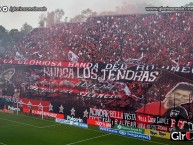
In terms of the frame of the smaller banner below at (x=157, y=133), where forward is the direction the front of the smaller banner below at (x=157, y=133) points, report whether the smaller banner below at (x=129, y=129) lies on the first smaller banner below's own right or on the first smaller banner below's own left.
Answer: on the first smaller banner below's own right

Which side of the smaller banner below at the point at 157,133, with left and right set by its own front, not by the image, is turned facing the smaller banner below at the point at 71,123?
right

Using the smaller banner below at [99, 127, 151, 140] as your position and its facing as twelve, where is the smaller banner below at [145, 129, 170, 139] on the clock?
the smaller banner below at [145, 129, 170, 139] is roughly at 8 o'clock from the smaller banner below at [99, 127, 151, 140].

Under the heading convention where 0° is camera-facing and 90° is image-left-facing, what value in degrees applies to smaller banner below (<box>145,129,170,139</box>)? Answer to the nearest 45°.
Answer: approximately 45°
